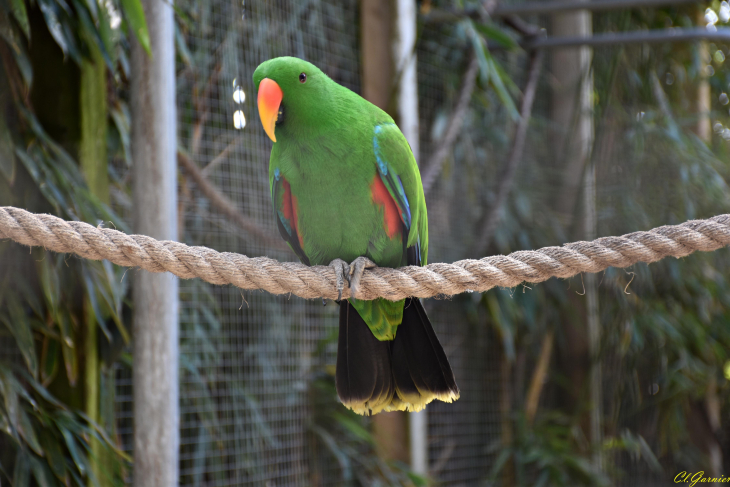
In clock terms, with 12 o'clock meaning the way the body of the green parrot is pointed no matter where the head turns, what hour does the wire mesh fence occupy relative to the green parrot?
The wire mesh fence is roughly at 5 o'clock from the green parrot.

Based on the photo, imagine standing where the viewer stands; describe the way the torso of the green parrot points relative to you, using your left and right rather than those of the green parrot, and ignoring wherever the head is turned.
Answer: facing the viewer and to the left of the viewer

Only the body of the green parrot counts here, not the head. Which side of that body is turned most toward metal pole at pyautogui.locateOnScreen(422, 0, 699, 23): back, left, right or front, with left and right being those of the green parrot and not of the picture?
back

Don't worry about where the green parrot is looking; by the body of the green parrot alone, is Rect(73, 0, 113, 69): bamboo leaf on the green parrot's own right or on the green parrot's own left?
on the green parrot's own right

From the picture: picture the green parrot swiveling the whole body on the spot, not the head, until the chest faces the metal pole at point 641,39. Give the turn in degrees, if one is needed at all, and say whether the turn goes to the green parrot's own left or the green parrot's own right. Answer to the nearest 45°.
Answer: approximately 180°

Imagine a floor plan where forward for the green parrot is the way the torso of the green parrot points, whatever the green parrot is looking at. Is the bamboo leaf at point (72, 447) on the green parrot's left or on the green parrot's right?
on the green parrot's right

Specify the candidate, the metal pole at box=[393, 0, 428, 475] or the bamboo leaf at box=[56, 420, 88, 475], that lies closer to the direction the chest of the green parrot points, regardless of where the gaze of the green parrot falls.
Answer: the bamboo leaf
